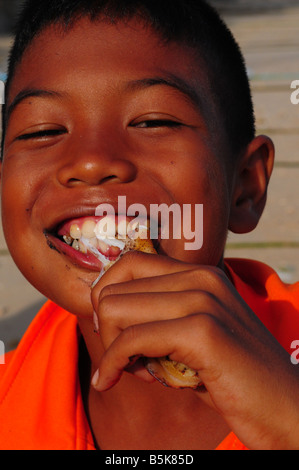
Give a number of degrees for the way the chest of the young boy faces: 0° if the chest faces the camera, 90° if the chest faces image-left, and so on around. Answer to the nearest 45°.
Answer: approximately 0°

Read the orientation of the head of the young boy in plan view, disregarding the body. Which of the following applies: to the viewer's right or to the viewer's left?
to the viewer's left
